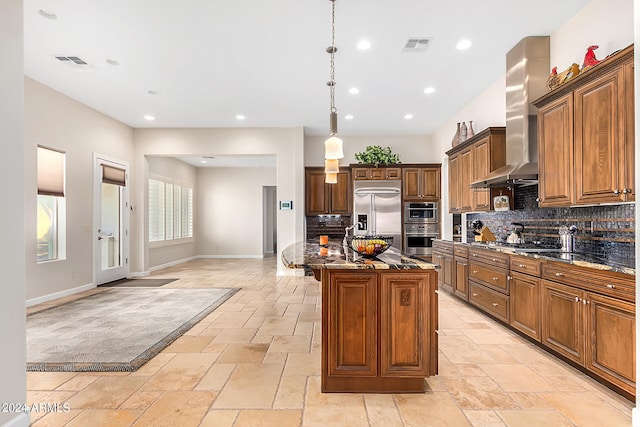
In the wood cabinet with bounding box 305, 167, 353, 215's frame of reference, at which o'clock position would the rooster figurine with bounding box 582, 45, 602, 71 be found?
The rooster figurine is roughly at 11 o'clock from the wood cabinet.

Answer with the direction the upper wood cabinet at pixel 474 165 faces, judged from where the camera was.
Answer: facing the viewer and to the left of the viewer

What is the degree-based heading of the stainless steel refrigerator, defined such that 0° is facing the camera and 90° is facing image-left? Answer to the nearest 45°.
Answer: approximately 0°

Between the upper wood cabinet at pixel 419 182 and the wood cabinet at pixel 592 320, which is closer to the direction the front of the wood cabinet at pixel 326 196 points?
the wood cabinet

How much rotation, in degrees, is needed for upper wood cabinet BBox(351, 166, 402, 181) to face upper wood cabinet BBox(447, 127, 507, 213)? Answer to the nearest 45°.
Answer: approximately 45° to its left

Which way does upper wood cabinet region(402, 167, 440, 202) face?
toward the camera

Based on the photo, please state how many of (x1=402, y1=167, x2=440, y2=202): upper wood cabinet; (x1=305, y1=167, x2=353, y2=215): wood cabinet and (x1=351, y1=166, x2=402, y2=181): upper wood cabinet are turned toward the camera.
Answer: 3

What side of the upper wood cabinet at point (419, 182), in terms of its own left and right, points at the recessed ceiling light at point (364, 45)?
front

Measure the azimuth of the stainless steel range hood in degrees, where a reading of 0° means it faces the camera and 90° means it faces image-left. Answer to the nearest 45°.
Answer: approximately 45°

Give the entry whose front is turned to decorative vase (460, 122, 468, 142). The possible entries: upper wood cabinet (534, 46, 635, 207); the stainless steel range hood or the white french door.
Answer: the white french door

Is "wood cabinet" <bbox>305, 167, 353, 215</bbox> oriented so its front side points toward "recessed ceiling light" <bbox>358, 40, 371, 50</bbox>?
yes

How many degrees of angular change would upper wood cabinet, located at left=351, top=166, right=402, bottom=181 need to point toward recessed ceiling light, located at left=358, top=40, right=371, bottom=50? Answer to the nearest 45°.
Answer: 0° — it already faces it

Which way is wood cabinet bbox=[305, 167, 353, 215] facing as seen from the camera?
toward the camera

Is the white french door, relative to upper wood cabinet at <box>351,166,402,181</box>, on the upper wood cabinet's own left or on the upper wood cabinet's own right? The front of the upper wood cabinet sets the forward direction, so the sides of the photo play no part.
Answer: on the upper wood cabinet's own right

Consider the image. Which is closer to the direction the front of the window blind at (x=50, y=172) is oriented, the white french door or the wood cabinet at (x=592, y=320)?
the wood cabinet
